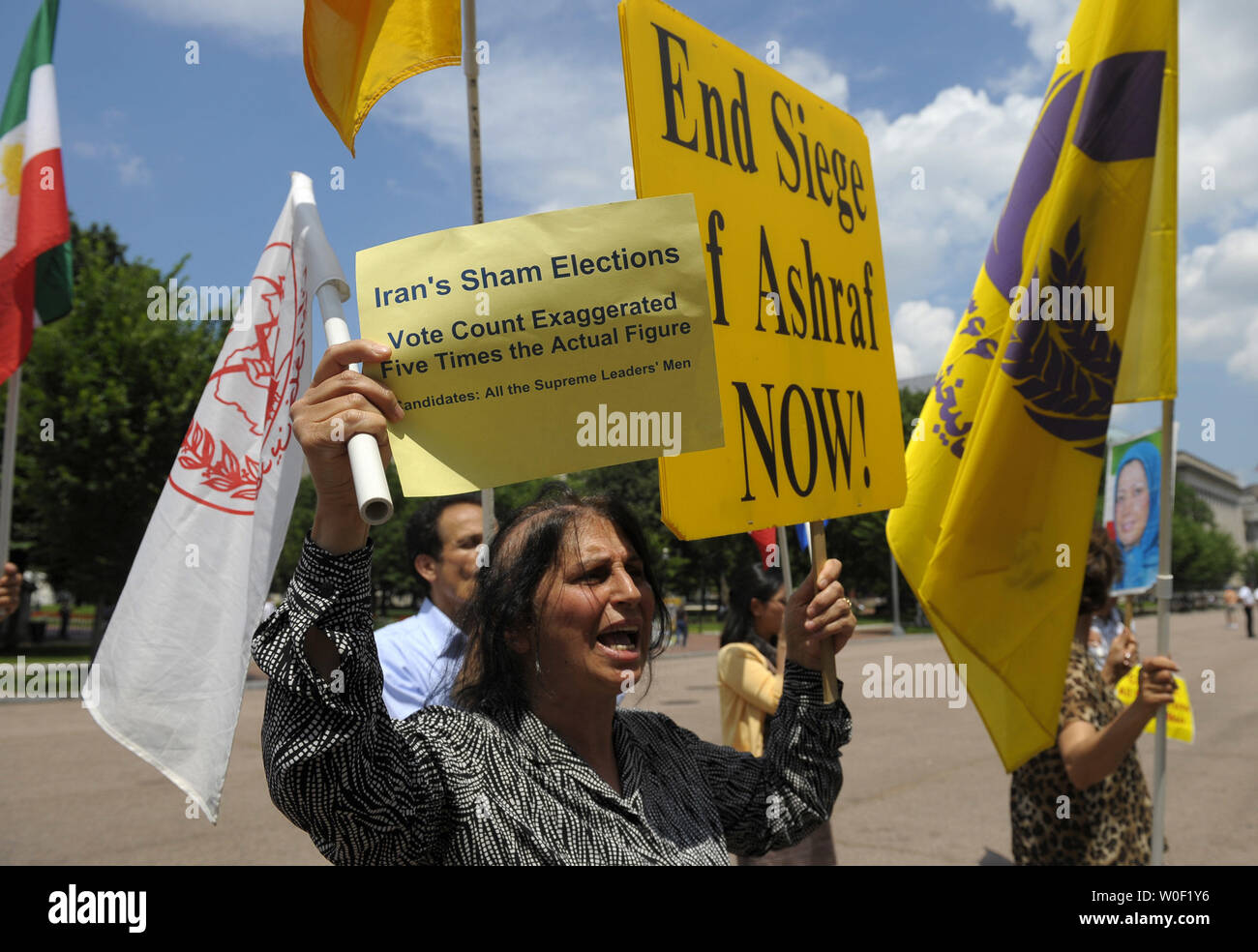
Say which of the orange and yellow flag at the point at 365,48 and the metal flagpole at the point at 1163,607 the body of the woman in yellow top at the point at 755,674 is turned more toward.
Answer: the metal flagpole

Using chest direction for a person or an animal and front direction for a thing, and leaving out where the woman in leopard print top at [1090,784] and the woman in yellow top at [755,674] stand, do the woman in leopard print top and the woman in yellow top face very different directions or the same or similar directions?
same or similar directions

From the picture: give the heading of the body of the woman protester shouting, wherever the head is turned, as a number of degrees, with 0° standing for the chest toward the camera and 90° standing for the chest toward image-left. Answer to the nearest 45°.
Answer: approximately 315°

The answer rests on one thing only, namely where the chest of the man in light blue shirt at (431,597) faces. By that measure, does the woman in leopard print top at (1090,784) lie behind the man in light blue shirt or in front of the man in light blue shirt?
in front

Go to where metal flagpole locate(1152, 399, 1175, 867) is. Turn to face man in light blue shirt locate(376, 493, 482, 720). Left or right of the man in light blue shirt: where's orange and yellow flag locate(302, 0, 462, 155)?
right
